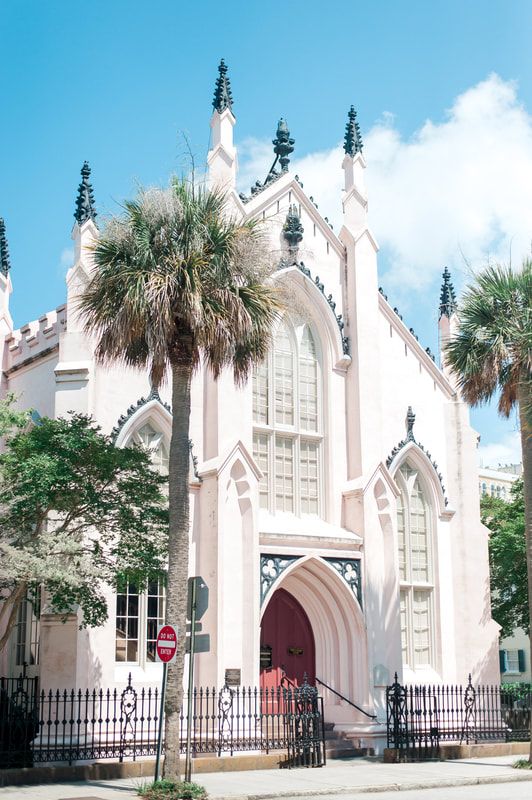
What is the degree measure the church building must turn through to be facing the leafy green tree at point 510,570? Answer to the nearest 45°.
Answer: approximately 90° to its left

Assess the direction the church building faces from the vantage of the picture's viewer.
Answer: facing the viewer and to the right of the viewer

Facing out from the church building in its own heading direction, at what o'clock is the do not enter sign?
The do not enter sign is roughly at 2 o'clock from the church building.

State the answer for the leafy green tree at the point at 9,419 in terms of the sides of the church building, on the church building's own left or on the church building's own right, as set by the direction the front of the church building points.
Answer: on the church building's own right

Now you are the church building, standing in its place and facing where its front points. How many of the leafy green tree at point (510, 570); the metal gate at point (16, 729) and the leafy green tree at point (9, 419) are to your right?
2

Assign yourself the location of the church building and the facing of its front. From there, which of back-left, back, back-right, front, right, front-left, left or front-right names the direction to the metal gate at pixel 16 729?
right

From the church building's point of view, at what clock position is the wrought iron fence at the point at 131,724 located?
The wrought iron fence is roughly at 1 o'clock from the church building.

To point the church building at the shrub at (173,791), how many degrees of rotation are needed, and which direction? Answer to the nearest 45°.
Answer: approximately 45° to its right
